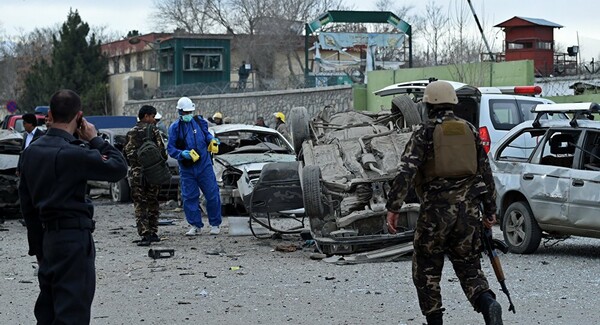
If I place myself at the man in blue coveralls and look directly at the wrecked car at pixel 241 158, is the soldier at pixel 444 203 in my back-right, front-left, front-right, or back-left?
back-right

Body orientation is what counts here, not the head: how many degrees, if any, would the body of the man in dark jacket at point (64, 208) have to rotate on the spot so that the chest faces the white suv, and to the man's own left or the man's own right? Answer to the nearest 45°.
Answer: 0° — they already face it

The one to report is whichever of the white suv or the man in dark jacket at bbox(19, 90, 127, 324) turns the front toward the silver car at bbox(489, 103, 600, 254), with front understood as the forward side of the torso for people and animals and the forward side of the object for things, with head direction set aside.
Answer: the man in dark jacket

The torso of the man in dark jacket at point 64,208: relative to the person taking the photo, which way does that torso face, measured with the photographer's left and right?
facing away from the viewer and to the right of the viewer
